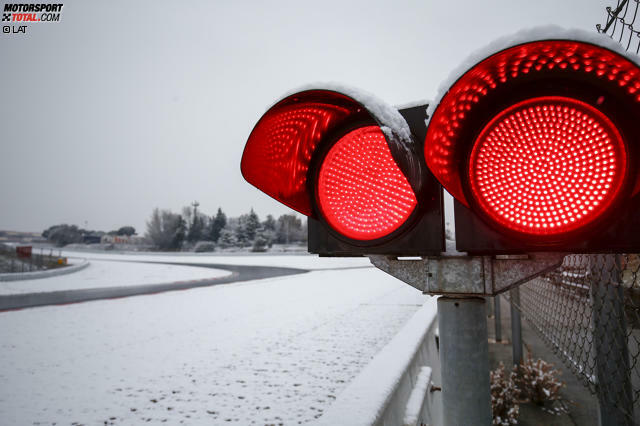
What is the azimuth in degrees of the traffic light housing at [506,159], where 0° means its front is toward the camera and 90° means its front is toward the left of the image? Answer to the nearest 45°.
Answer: approximately 0°

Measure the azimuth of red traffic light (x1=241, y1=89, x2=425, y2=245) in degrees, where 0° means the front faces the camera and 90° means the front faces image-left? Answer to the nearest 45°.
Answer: approximately 45°

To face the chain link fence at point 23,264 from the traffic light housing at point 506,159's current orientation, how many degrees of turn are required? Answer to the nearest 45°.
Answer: approximately 135° to its right
